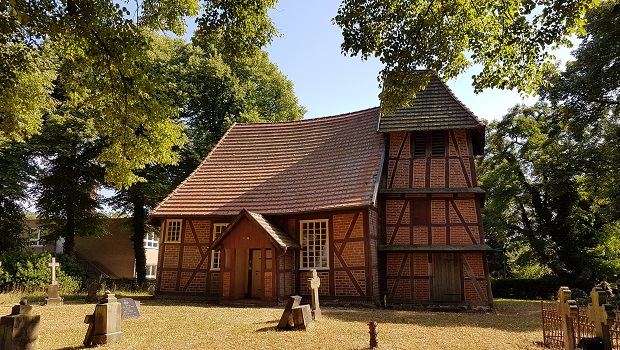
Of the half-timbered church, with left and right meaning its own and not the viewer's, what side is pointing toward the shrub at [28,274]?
right

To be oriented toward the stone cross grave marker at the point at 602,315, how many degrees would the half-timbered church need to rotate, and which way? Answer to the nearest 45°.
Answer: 0° — it already faces it

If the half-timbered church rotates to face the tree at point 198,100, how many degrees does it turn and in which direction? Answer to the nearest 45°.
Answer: approximately 135° to its right

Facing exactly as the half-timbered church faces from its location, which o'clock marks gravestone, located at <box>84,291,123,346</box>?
The gravestone is roughly at 1 o'clock from the half-timbered church.

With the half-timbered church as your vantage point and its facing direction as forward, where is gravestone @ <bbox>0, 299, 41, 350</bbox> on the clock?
The gravestone is roughly at 1 o'clock from the half-timbered church.

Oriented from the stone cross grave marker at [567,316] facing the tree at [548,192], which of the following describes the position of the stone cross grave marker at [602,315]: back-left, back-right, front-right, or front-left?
back-right

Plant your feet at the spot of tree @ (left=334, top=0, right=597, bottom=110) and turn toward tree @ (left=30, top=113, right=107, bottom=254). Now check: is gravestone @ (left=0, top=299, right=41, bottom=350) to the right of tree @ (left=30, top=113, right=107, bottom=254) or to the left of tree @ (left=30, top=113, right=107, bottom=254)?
left

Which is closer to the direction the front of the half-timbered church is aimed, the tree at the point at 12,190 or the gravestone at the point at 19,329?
the gravestone

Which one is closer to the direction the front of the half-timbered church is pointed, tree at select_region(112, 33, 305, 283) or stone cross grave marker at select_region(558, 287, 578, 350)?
the stone cross grave marker

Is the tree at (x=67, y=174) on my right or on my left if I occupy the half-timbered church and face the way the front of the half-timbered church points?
on my right

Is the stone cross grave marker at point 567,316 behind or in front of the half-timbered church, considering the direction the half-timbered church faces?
in front

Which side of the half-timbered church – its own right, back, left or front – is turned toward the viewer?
front

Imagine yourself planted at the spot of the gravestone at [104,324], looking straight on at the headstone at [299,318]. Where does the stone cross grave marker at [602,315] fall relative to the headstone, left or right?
right
